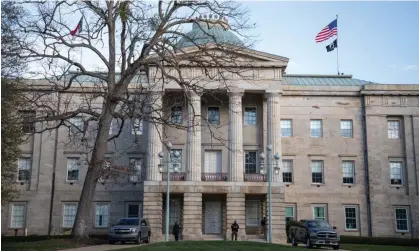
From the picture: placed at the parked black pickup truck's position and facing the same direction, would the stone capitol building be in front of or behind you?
behind

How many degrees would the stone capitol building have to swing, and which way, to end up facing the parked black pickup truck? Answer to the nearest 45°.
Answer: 0° — it already faces it
